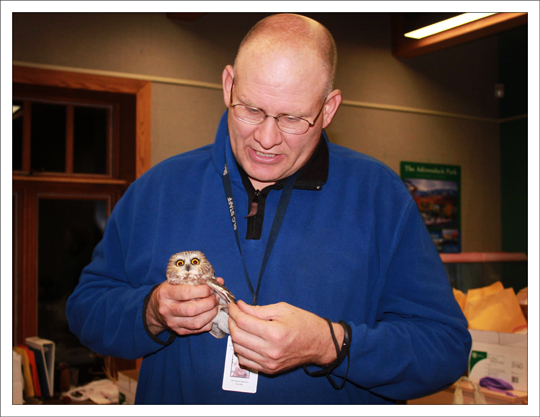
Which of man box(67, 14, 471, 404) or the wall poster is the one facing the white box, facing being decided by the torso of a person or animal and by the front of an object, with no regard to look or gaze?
the wall poster

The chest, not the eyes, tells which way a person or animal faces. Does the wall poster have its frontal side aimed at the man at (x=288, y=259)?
yes

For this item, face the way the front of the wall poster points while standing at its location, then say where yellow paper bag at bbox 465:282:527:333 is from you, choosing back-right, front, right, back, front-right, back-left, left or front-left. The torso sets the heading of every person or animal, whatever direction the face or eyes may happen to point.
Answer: front

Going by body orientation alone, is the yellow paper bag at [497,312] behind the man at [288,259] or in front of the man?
behind

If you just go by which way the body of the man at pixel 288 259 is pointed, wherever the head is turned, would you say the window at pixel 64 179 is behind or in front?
behind

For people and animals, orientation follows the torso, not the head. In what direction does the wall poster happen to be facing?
toward the camera

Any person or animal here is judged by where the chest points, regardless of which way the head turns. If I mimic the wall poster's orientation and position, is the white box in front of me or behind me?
in front

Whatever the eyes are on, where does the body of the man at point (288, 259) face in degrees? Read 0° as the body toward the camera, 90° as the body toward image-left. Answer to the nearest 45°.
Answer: approximately 0°

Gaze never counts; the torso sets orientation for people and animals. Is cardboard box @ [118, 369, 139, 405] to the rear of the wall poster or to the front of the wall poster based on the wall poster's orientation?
to the front
